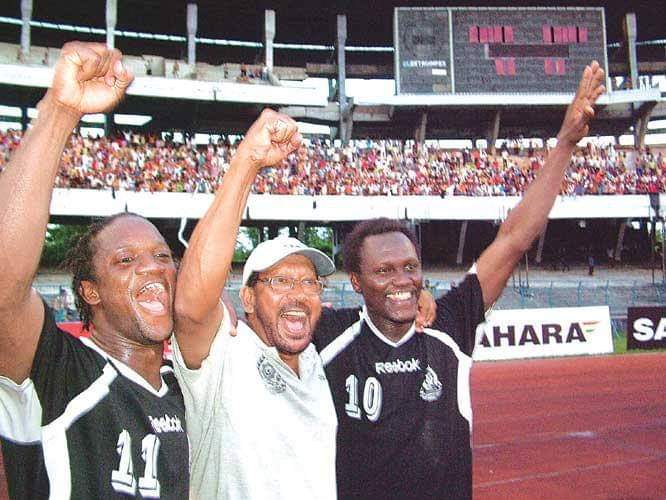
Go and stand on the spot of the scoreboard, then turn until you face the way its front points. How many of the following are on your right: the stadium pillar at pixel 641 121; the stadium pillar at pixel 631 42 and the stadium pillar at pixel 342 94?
1

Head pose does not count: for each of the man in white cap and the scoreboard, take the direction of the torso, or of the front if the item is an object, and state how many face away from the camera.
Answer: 0

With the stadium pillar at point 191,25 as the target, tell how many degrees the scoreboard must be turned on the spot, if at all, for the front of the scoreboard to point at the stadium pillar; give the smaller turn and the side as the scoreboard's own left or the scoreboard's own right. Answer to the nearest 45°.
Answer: approximately 90° to the scoreboard's own right

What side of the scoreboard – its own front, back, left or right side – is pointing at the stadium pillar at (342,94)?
right

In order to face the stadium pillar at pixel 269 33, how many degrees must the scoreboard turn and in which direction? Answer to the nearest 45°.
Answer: approximately 90° to its right

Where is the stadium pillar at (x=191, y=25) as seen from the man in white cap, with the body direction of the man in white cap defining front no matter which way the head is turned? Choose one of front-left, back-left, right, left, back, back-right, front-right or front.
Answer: back-left

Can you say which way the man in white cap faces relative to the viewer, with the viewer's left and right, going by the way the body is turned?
facing the viewer and to the right of the viewer

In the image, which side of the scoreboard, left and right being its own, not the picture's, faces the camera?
front

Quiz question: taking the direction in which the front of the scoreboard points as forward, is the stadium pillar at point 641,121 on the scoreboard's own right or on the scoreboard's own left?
on the scoreboard's own left

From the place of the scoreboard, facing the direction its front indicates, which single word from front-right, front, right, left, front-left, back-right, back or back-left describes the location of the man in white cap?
front

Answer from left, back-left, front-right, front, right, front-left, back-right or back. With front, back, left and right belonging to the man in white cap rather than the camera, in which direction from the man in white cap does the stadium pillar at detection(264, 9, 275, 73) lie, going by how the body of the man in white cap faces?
back-left
